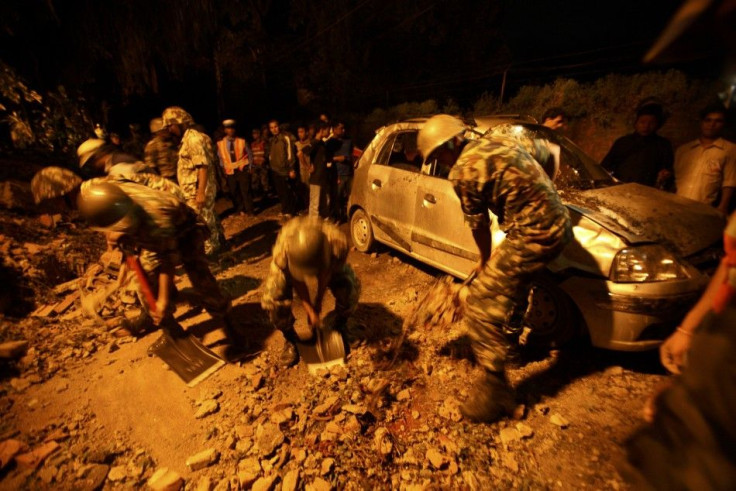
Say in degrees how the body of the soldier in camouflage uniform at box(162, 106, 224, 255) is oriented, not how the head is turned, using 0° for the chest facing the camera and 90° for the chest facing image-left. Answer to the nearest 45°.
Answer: approximately 90°

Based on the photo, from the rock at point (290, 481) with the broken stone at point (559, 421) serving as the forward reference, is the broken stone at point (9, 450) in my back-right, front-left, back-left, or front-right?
back-left

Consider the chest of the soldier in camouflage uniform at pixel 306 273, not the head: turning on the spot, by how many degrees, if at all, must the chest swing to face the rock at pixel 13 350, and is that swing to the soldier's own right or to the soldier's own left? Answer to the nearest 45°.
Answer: approximately 90° to the soldier's own right

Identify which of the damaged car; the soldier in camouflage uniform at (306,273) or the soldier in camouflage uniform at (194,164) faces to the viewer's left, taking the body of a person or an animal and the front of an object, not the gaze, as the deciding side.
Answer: the soldier in camouflage uniform at (194,164)

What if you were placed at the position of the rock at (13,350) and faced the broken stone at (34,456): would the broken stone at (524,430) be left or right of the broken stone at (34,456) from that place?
left

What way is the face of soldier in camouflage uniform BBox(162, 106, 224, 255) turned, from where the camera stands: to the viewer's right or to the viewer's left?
to the viewer's left

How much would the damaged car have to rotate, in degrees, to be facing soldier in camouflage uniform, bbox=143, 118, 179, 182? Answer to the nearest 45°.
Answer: approximately 135° to its right

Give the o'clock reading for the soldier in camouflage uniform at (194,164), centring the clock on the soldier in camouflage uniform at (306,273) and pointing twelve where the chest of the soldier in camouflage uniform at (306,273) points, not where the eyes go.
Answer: the soldier in camouflage uniform at (194,164) is roughly at 5 o'clock from the soldier in camouflage uniform at (306,273).

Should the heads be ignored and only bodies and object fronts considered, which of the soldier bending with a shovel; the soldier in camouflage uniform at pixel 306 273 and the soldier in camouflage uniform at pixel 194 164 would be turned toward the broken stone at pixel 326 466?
the soldier in camouflage uniform at pixel 306 273

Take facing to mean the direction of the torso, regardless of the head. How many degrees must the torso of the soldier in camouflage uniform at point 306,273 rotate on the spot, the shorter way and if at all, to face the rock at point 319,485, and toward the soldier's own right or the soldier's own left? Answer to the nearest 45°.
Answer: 0° — they already face it
